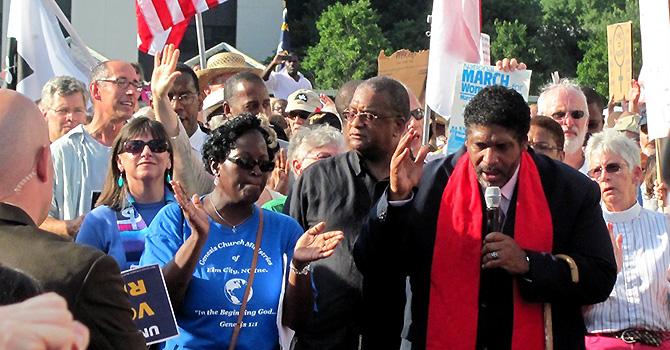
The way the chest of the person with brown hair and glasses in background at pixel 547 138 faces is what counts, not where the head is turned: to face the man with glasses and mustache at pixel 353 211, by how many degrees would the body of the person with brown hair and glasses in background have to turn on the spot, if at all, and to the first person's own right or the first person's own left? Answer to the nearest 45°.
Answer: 0° — they already face them

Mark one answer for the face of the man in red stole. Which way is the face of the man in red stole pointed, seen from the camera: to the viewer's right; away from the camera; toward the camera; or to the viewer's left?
toward the camera

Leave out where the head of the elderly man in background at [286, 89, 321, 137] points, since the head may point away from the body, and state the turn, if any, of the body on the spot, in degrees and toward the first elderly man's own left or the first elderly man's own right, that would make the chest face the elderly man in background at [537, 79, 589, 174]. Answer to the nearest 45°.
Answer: approximately 90° to the first elderly man's own left

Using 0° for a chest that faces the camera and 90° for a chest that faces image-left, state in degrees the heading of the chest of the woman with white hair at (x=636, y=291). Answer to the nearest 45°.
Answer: approximately 45°

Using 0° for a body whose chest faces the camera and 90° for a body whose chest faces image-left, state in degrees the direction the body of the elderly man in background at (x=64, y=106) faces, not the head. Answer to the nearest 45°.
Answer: approximately 315°

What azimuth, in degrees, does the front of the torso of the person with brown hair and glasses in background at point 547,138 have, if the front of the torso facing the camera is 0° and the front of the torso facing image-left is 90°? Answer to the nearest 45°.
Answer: approximately 45°

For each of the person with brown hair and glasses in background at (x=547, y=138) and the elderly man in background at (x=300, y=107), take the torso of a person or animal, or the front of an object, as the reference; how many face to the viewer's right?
0

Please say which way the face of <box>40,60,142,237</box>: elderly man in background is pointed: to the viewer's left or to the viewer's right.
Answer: to the viewer's right

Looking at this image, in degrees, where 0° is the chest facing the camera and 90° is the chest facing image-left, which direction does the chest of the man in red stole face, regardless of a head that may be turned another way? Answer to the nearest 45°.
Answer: approximately 0°
